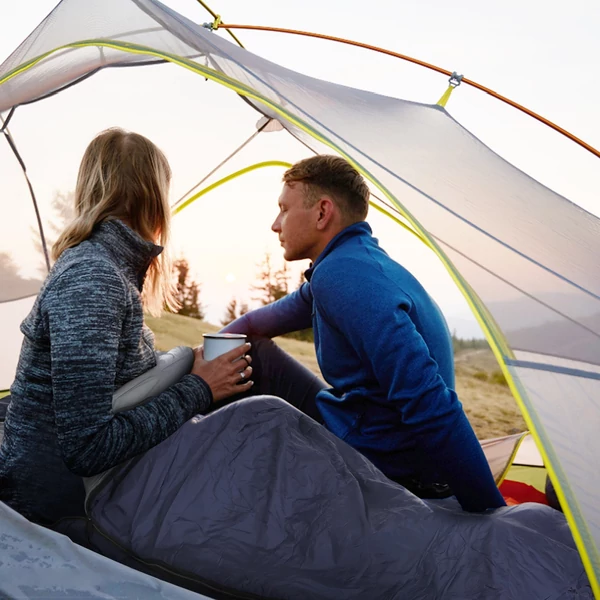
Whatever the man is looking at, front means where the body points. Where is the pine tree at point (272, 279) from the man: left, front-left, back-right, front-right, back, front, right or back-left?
right

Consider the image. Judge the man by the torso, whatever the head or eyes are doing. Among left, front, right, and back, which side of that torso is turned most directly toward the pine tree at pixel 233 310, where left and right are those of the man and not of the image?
right

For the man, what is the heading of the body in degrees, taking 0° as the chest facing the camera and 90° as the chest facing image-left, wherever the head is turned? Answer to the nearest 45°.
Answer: approximately 90°

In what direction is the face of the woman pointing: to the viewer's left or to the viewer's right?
to the viewer's right

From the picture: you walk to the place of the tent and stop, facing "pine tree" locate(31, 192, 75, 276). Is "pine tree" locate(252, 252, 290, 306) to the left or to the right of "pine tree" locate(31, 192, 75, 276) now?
right

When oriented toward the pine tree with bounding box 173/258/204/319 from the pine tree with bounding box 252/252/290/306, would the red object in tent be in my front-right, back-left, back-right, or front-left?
back-left

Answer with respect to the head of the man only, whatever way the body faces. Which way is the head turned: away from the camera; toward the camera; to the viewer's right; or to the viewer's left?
to the viewer's left

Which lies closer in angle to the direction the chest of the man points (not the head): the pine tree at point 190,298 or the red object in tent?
the pine tree
